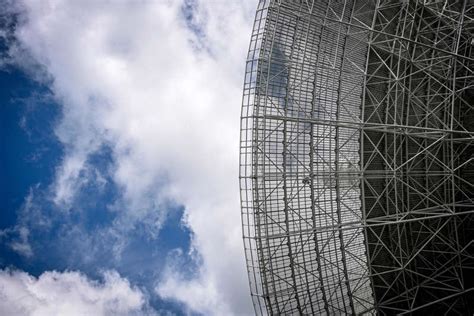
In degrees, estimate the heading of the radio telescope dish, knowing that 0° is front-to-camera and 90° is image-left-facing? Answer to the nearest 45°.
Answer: approximately 180°
